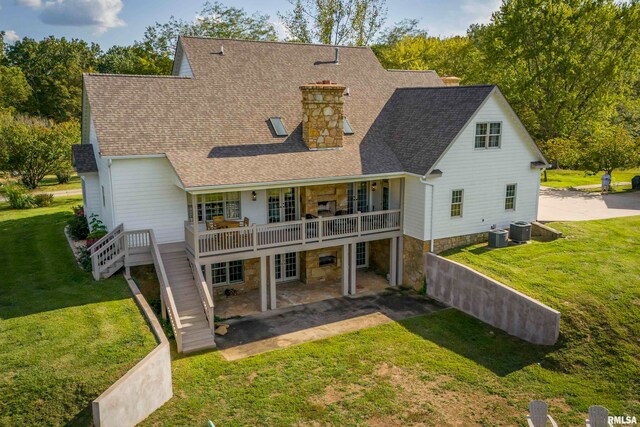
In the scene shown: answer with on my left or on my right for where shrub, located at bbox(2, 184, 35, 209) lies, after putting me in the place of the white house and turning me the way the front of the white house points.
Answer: on my left

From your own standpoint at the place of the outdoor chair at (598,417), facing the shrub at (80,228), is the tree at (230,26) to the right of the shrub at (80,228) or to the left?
right

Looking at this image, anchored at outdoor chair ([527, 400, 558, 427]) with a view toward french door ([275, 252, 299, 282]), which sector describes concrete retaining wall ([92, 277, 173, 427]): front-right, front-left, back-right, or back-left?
front-left

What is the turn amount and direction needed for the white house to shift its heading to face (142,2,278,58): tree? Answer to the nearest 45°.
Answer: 0° — it already faces it

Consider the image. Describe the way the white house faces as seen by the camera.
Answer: facing away from the viewer

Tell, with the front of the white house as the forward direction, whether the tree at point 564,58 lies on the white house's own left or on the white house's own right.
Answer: on the white house's own right

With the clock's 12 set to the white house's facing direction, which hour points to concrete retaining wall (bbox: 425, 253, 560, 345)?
The concrete retaining wall is roughly at 4 o'clock from the white house.

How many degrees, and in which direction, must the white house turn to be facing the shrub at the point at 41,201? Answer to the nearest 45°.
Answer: approximately 45° to its left

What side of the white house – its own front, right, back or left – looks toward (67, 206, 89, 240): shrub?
left

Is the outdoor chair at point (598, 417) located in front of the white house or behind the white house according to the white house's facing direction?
behind
